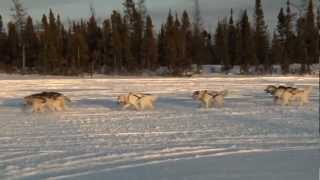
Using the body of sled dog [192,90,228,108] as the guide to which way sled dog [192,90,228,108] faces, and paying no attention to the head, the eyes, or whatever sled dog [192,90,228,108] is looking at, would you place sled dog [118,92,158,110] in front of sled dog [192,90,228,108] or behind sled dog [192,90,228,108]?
in front

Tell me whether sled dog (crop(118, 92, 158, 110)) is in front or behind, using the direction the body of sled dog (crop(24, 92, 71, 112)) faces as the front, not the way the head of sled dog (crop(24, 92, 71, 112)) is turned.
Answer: behind

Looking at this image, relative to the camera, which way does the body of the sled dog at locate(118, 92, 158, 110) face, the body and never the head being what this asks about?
to the viewer's left

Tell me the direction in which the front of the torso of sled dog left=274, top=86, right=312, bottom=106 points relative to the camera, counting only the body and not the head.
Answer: to the viewer's left

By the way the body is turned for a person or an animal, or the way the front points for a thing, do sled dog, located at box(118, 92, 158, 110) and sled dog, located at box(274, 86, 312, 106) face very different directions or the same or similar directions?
same or similar directions

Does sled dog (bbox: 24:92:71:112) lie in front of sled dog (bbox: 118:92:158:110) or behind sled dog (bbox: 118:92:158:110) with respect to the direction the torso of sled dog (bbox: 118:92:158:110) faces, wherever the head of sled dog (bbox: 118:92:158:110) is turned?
in front

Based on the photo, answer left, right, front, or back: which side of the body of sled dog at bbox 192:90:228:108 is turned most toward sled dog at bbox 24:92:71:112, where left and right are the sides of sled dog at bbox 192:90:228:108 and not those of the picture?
front

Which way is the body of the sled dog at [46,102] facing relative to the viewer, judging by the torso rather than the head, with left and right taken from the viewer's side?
facing to the left of the viewer

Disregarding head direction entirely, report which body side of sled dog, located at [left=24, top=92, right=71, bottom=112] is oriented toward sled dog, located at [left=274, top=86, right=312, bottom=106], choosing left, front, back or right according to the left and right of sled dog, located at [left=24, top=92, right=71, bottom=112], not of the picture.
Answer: back
